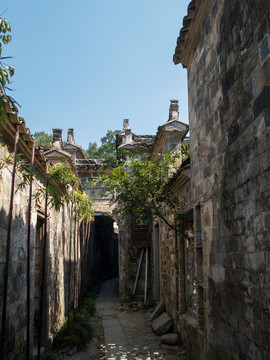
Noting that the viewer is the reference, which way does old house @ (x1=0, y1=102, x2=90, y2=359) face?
facing to the right of the viewer

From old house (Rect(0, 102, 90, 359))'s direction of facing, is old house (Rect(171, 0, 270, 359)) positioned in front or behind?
in front

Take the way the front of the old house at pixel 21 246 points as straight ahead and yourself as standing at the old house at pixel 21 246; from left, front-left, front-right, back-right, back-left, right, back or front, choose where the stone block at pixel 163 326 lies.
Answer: front-left
